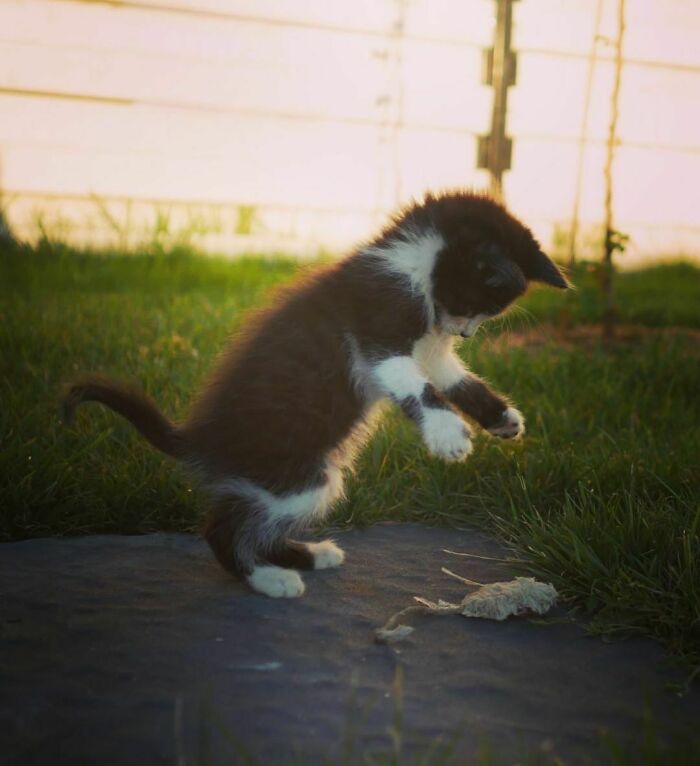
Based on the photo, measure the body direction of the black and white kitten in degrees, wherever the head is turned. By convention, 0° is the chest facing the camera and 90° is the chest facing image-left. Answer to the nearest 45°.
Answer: approximately 270°

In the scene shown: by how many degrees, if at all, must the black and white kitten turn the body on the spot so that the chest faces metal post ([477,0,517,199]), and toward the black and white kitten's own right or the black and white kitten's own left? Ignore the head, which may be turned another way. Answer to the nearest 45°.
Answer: approximately 90° to the black and white kitten's own left
